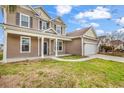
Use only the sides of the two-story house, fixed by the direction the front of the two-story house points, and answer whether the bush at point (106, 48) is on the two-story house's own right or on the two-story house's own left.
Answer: on the two-story house's own left
